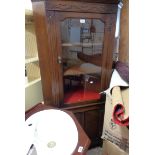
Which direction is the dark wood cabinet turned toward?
toward the camera
